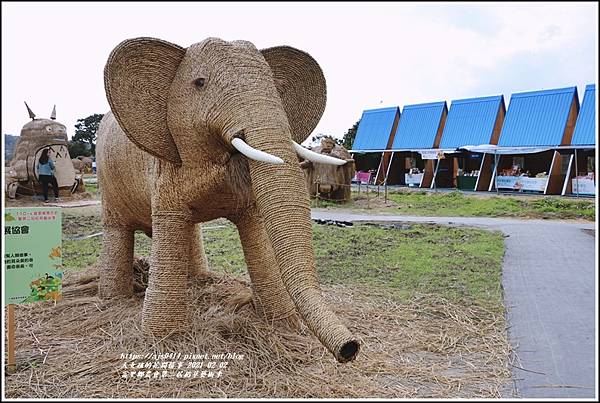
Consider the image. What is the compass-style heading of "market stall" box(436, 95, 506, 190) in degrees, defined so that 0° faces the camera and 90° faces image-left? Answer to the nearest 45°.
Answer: approximately 45°

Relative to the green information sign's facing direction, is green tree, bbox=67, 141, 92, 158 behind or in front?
behind

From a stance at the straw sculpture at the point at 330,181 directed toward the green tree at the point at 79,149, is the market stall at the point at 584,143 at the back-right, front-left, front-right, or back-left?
back-right

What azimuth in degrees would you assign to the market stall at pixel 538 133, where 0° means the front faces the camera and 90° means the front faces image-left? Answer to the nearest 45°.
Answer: approximately 45°

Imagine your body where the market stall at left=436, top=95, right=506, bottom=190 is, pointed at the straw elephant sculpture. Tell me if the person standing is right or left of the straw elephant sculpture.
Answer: right

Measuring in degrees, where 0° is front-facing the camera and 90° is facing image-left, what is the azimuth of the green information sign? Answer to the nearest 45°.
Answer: approximately 0°

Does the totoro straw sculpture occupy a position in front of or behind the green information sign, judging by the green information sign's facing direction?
behind
